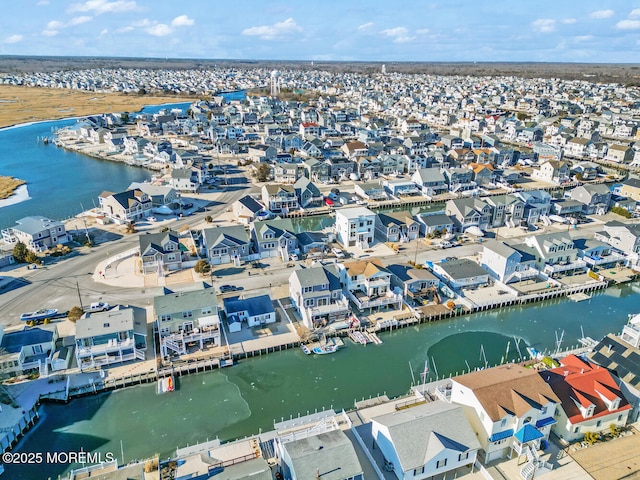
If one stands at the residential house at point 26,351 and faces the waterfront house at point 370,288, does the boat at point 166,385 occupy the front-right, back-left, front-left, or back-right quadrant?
front-right

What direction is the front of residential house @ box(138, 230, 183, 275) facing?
toward the camera

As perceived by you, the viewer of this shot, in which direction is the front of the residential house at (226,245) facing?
facing the viewer

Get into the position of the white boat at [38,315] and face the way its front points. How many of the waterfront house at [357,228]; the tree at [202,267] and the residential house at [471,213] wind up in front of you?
3

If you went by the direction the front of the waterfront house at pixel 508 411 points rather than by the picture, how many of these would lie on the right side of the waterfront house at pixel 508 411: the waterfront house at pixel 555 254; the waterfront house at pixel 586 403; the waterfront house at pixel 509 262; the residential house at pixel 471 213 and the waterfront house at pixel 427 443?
1

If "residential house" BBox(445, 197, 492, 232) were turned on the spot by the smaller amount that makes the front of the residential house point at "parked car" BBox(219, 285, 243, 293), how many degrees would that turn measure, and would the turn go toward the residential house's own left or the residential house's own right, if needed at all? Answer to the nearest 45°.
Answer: approximately 90° to the residential house's own right

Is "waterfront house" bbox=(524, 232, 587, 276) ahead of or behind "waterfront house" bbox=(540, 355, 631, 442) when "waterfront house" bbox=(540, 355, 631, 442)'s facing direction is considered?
behind

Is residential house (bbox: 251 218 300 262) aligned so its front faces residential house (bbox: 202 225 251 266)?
no

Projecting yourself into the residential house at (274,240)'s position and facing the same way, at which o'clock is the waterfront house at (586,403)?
The waterfront house is roughly at 11 o'clock from the residential house.

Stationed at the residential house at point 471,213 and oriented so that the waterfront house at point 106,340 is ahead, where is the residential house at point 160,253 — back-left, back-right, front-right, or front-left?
front-right

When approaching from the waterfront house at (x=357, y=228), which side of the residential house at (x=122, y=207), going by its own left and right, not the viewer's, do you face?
front

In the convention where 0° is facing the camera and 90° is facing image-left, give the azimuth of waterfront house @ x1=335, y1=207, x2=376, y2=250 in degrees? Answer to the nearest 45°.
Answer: approximately 315°

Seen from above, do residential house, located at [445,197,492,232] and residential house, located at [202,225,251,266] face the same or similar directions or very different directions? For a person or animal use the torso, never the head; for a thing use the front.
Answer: same or similar directions

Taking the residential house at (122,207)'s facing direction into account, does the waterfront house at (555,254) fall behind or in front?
in front

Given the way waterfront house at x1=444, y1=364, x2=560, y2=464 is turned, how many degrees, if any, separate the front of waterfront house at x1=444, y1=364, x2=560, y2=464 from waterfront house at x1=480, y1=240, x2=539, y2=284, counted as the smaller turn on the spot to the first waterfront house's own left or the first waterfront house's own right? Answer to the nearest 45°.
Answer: approximately 135° to the first waterfront house's own left
